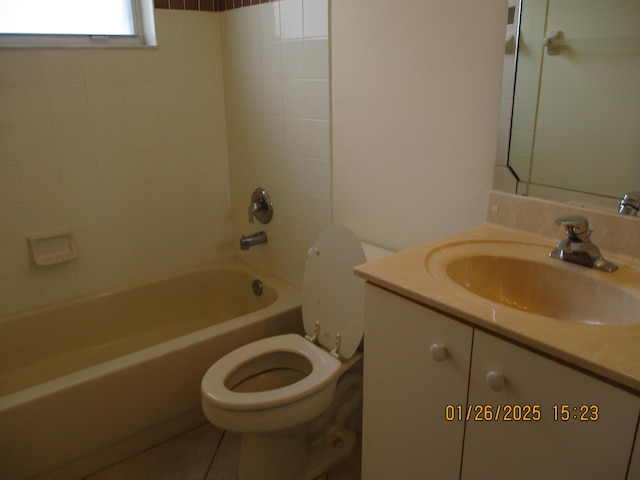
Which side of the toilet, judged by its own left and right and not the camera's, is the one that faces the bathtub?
right

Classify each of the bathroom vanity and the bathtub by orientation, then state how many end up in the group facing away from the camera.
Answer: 0

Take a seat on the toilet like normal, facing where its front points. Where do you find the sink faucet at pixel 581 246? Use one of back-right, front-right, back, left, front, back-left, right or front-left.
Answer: left

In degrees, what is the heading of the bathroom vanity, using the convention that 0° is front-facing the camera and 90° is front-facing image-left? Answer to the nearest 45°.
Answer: approximately 45°

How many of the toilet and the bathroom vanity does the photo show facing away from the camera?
0

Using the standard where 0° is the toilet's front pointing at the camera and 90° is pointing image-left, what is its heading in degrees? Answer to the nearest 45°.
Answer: approximately 45°

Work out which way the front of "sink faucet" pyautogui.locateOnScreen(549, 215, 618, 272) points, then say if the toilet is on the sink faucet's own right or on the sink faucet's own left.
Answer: on the sink faucet's own right

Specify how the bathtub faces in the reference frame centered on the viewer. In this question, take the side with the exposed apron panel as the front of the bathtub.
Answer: facing the viewer and to the right of the viewer
